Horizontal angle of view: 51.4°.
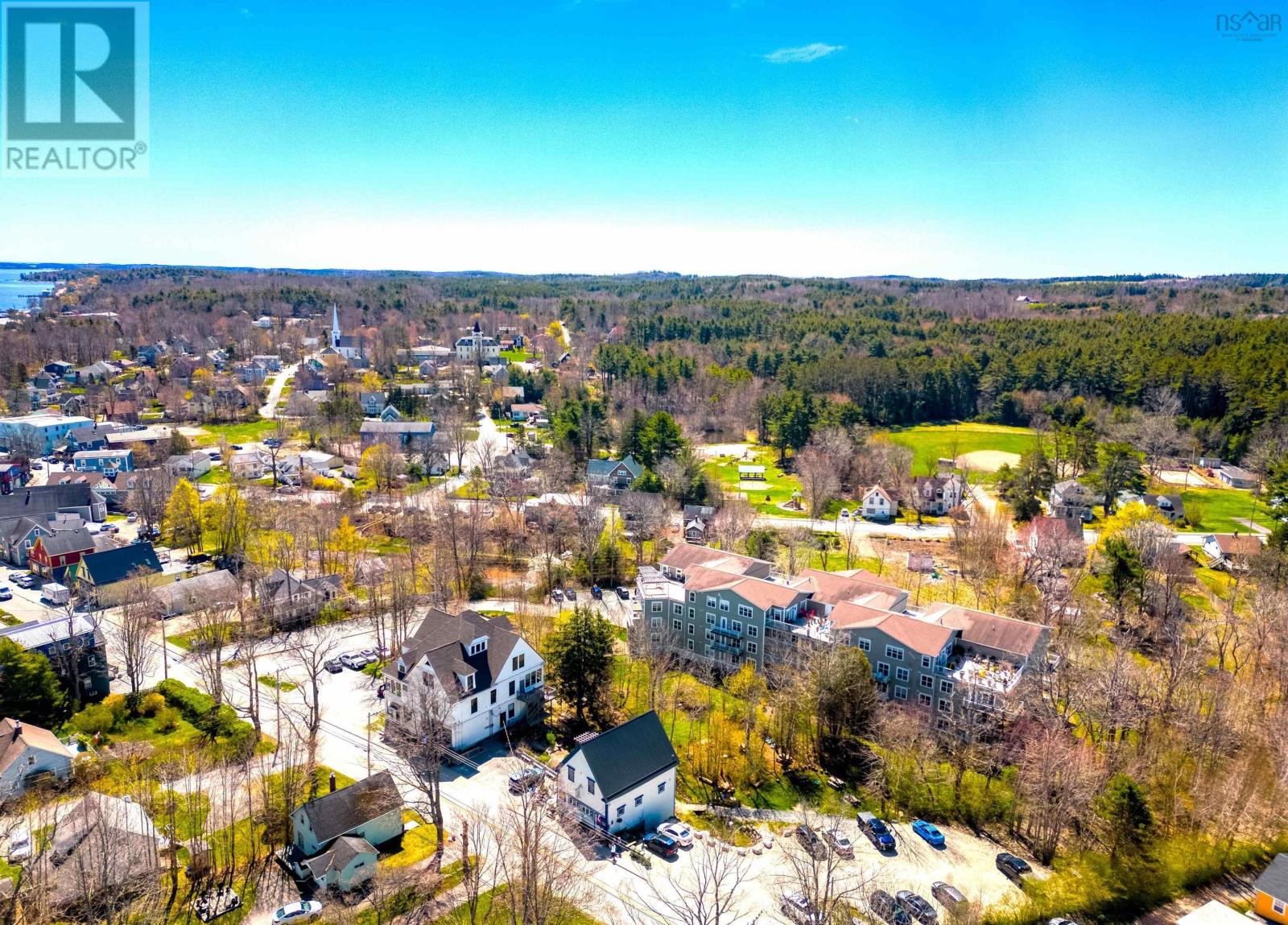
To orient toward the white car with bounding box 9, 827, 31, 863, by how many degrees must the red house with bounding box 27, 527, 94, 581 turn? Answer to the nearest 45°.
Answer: approximately 45° to its left

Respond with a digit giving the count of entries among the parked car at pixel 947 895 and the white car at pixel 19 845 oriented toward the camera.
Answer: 1

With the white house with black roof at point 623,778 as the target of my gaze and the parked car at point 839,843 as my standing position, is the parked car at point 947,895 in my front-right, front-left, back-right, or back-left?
back-left
